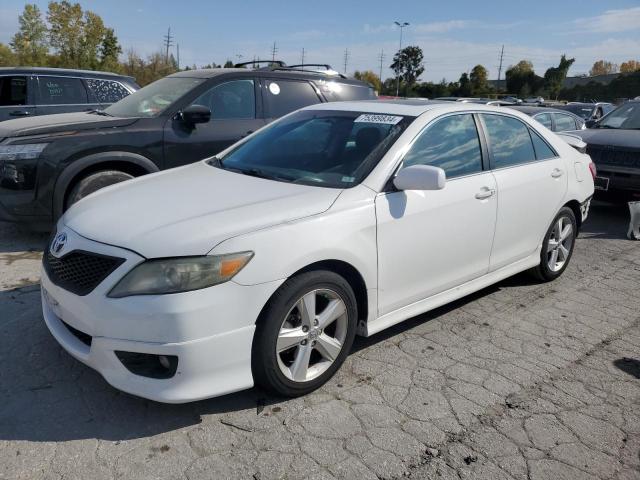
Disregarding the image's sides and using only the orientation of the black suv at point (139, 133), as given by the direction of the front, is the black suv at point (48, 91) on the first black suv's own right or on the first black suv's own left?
on the first black suv's own right

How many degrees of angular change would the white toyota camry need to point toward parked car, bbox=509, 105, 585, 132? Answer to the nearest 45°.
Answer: approximately 180°

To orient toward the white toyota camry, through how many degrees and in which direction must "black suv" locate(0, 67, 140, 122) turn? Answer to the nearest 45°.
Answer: approximately 90° to its left

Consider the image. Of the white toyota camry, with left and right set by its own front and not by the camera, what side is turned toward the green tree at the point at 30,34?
right

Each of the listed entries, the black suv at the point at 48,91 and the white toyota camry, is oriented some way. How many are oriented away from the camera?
0

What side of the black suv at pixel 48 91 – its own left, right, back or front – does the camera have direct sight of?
left

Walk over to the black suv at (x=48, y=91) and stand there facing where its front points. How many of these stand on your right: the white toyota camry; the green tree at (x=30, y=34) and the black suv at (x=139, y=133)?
1

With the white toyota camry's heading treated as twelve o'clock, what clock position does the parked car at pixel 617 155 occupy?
The parked car is roughly at 6 o'clock from the white toyota camry.

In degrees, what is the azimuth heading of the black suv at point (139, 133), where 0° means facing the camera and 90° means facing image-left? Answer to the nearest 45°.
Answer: approximately 45°

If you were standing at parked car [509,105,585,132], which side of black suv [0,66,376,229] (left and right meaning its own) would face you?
back
